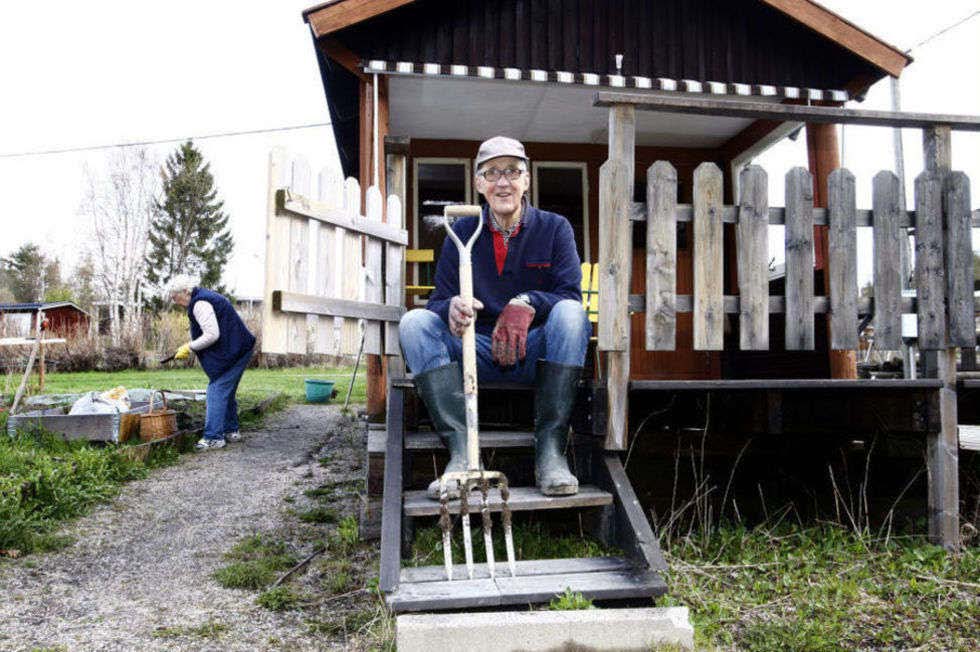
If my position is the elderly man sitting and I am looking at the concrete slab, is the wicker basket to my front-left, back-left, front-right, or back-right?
back-right

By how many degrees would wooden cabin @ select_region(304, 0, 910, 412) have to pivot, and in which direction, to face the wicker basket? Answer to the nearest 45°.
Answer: approximately 90° to its right

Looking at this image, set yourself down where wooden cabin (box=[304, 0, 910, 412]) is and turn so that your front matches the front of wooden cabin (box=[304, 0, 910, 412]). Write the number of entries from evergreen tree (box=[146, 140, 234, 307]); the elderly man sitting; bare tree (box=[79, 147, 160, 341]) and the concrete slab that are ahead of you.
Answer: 2

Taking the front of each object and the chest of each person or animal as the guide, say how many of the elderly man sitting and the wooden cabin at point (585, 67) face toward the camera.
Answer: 2

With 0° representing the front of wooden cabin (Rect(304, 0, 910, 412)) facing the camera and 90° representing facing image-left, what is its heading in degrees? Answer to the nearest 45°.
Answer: approximately 0°

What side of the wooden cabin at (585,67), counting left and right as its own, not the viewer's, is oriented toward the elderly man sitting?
front
